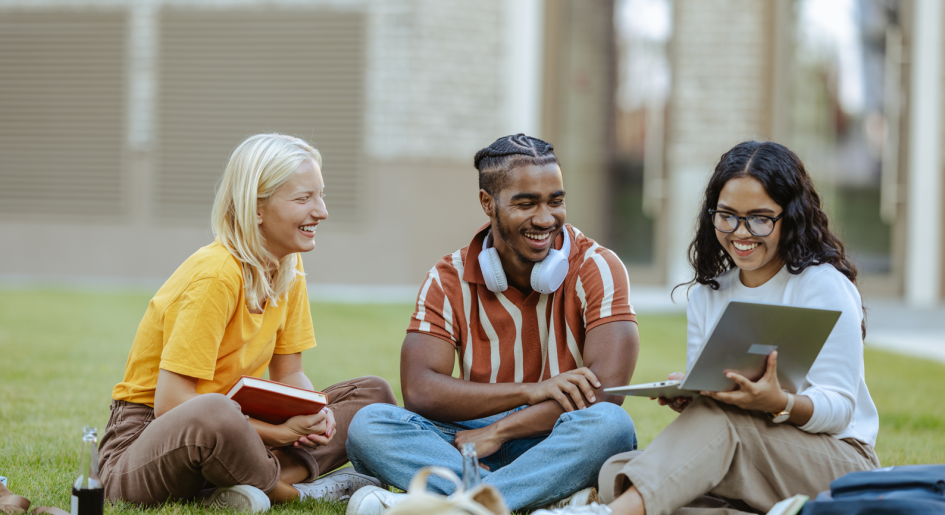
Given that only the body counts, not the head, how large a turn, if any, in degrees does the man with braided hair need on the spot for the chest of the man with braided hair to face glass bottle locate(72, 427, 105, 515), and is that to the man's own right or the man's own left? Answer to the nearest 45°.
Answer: approximately 45° to the man's own right

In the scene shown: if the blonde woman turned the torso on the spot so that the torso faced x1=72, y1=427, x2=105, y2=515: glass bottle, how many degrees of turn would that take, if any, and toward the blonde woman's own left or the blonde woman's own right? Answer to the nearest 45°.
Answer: approximately 90° to the blonde woman's own right

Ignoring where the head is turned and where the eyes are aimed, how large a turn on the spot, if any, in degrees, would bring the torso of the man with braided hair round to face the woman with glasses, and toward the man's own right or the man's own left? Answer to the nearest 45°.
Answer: approximately 45° to the man's own left

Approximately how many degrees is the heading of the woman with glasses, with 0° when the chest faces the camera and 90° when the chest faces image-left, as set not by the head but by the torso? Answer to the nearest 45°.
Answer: approximately 45°

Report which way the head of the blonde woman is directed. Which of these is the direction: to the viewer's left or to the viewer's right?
to the viewer's right

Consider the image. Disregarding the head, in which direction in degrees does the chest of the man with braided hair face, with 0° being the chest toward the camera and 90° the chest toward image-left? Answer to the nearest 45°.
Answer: approximately 0°

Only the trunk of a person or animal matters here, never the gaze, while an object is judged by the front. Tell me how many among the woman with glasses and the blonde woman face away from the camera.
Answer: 0

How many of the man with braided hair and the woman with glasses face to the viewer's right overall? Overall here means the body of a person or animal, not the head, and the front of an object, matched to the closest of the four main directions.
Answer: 0

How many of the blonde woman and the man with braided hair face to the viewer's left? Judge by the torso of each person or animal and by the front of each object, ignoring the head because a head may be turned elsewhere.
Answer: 0

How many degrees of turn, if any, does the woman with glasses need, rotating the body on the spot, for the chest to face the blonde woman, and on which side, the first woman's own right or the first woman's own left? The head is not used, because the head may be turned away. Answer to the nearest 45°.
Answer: approximately 45° to the first woman's own right
